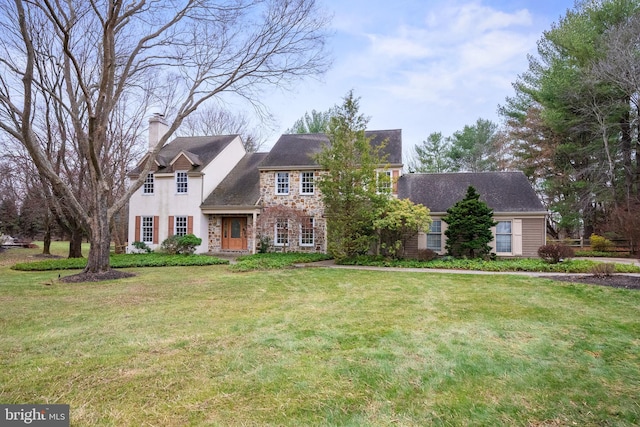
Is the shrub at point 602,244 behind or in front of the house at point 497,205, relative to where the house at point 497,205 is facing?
behind

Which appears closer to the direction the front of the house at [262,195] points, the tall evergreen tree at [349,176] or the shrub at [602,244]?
the tall evergreen tree

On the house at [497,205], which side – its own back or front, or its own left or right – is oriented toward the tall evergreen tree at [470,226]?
front

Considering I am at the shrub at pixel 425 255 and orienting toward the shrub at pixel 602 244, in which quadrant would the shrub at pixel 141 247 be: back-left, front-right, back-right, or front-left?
back-left

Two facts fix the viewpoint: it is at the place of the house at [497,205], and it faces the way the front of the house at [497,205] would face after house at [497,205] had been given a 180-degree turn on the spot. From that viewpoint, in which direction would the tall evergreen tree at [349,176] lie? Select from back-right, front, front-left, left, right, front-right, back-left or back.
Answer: back-left

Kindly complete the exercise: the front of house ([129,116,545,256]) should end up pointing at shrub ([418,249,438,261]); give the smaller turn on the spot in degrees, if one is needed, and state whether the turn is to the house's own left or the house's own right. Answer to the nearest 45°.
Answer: approximately 45° to the house's own left

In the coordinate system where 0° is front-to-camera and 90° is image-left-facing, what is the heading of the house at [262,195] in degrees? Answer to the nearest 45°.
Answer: approximately 0°

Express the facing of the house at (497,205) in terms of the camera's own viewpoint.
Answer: facing the viewer
